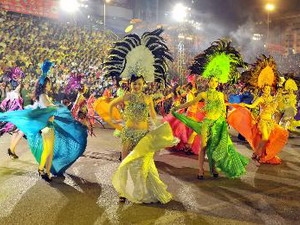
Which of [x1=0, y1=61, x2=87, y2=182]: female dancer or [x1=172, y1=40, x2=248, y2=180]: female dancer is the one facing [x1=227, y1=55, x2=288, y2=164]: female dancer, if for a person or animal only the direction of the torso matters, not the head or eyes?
[x1=0, y1=61, x2=87, y2=182]: female dancer

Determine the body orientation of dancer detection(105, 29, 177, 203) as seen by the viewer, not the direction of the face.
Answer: toward the camera

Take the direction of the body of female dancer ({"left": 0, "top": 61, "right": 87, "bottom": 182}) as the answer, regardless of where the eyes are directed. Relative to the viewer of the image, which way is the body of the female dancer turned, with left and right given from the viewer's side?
facing to the right of the viewer

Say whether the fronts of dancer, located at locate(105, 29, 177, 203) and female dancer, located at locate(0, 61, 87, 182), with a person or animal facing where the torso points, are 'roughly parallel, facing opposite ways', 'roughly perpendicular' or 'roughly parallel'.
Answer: roughly perpendicular

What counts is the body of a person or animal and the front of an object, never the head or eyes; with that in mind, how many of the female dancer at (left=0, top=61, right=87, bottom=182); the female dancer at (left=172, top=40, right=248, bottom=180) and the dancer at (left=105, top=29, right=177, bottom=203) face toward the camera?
2

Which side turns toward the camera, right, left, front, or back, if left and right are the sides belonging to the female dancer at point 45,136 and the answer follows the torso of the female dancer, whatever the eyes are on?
right

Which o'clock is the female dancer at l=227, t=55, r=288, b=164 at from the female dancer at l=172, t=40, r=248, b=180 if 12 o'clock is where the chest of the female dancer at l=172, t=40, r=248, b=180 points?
the female dancer at l=227, t=55, r=288, b=164 is roughly at 7 o'clock from the female dancer at l=172, t=40, r=248, b=180.

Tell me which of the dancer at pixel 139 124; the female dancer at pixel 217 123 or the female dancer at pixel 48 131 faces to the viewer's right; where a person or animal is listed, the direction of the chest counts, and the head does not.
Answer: the female dancer at pixel 48 131

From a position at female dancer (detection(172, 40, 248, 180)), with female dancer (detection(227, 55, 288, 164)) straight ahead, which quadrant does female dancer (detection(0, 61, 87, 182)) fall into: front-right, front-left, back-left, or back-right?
back-left

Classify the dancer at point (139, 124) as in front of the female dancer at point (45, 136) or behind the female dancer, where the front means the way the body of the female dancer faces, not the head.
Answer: in front

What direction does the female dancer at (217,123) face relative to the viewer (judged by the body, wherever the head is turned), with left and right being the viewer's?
facing the viewer

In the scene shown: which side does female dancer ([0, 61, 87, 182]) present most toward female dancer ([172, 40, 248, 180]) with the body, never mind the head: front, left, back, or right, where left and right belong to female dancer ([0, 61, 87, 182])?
front

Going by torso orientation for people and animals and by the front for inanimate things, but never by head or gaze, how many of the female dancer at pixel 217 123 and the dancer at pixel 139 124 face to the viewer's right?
0

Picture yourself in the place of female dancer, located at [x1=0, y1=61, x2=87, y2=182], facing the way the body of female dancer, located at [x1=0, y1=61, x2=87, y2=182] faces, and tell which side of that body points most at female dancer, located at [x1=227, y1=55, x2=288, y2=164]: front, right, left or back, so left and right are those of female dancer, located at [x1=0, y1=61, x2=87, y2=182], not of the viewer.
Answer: front
